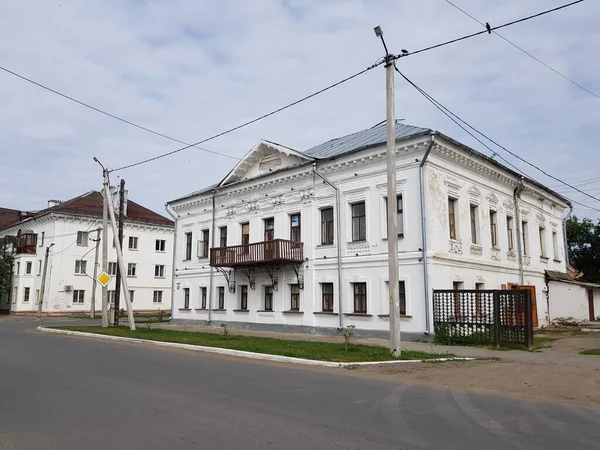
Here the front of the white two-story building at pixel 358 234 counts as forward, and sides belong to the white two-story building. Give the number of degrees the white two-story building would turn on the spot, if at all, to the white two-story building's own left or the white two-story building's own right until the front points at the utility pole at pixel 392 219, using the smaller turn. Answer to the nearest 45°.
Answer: approximately 45° to the white two-story building's own left

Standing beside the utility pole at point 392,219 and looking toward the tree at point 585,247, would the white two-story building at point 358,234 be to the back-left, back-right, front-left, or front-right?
front-left

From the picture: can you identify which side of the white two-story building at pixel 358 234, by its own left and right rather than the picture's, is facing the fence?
left

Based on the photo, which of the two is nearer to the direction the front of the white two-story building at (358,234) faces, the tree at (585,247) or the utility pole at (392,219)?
the utility pole

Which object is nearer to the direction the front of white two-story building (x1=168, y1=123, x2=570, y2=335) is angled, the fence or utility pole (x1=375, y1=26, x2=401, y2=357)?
the utility pole

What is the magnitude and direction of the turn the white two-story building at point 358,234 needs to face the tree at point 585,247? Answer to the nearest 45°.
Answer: approximately 180°

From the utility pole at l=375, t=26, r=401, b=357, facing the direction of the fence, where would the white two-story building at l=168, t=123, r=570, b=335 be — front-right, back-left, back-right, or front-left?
front-left

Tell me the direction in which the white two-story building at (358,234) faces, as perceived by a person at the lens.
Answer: facing the viewer and to the left of the viewer
